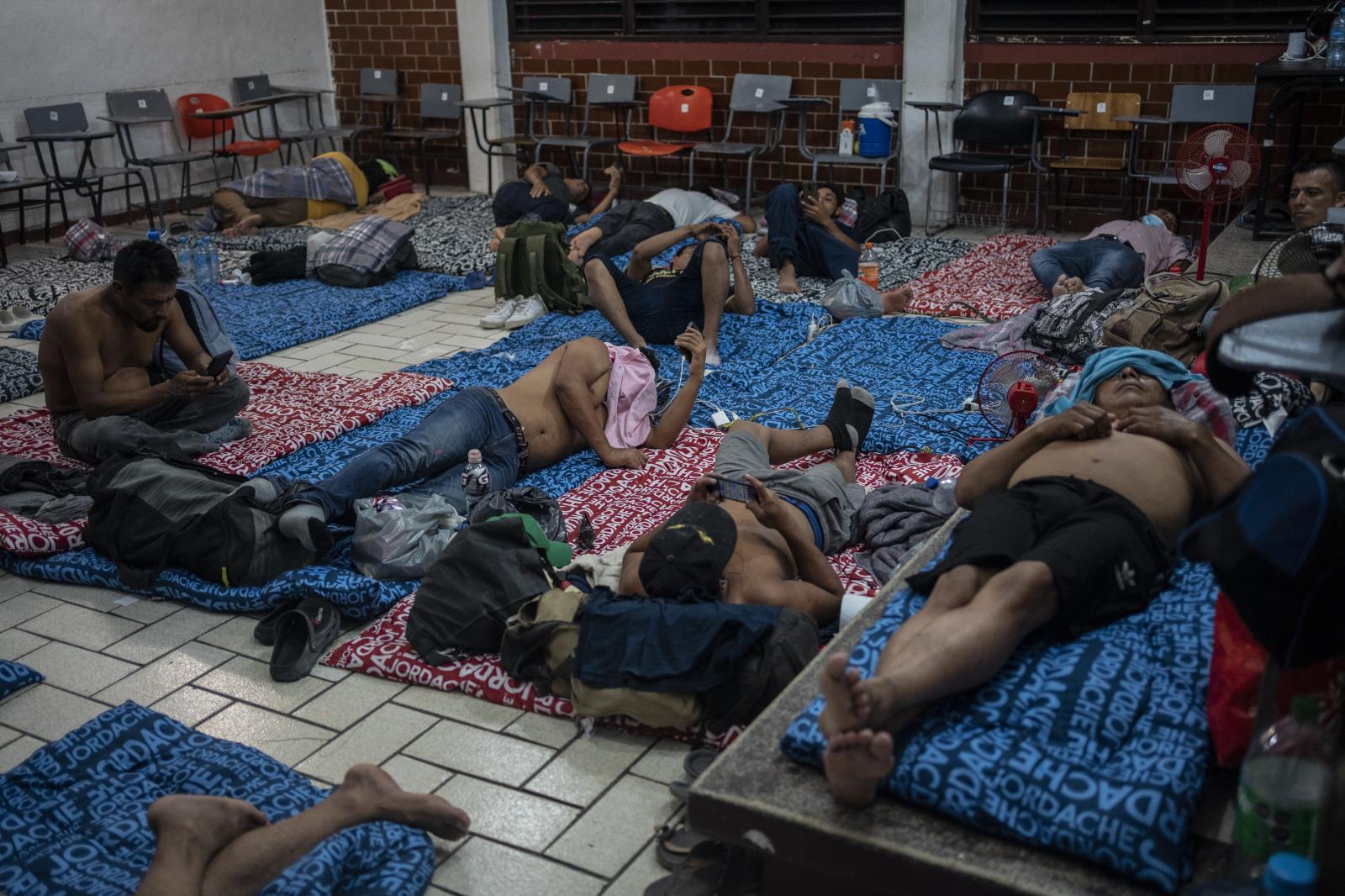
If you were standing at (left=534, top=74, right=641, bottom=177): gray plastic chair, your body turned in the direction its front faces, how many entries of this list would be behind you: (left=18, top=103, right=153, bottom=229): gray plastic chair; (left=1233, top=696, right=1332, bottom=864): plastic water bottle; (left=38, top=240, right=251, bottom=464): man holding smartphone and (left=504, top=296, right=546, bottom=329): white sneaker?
0

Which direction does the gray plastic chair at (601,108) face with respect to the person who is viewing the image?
facing the viewer and to the left of the viewer

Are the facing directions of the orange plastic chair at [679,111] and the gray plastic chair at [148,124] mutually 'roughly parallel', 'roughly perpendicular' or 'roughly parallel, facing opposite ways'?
roughly perpendicular

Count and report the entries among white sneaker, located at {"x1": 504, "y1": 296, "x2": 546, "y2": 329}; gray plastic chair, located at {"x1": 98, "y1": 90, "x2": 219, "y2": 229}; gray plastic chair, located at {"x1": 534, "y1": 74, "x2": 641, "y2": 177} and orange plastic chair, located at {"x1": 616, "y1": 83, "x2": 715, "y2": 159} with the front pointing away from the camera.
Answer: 0

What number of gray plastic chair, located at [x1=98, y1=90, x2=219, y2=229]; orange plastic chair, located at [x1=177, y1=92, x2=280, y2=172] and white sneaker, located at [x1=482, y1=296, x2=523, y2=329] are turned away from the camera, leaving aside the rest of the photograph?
0

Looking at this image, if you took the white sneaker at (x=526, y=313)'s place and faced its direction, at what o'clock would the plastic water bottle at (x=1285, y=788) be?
The plastic water bottle is roughly at 10 o'clock from the white sneaker.

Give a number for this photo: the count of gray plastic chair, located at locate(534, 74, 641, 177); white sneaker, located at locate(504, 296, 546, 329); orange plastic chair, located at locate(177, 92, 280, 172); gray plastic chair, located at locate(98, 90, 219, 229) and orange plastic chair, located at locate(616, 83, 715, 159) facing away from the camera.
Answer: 0

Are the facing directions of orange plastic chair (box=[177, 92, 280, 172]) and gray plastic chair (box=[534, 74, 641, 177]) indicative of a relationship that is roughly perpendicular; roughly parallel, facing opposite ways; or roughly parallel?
roughly perpendicular

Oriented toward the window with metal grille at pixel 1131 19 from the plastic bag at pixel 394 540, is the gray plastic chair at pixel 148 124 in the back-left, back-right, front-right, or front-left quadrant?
front-left

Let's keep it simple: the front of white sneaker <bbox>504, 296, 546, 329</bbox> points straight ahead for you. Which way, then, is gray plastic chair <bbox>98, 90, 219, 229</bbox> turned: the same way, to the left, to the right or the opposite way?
to the left

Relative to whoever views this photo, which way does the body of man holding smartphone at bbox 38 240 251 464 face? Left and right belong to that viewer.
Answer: facing the viewer and to the right of the viewer

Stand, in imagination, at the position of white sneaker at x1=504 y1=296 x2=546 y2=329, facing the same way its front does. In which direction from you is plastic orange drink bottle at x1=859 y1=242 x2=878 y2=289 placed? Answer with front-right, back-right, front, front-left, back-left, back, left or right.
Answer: back-left

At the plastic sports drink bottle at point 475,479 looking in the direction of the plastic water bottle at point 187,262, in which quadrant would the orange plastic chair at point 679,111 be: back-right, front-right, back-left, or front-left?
front-right

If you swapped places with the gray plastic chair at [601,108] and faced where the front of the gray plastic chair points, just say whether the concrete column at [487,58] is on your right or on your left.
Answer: on your right

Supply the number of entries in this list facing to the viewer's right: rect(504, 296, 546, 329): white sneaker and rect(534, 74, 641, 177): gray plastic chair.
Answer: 0

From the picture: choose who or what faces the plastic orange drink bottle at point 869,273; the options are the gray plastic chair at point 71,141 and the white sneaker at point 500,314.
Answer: the gray plastic chair

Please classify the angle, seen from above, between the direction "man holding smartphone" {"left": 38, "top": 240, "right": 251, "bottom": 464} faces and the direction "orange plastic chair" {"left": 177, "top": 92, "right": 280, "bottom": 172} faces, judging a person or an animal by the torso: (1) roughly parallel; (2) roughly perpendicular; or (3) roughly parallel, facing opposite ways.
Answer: roughly parallel
